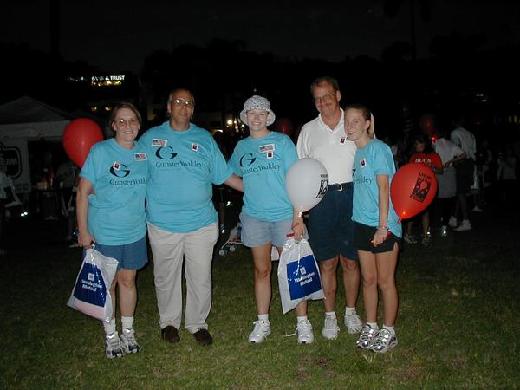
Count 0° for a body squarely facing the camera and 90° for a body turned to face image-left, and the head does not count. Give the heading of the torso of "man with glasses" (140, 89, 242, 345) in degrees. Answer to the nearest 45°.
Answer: approximately 0°

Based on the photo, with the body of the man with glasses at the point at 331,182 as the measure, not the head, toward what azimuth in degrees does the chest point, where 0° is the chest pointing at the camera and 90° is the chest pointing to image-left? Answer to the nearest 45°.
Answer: approximately 0°

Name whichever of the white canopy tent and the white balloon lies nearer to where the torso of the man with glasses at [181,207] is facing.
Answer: the white balloon

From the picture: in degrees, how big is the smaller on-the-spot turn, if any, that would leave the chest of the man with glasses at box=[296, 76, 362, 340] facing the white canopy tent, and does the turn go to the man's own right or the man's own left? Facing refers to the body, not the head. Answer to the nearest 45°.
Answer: approximately 135° to the man's own right

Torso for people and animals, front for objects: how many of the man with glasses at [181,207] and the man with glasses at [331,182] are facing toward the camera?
2

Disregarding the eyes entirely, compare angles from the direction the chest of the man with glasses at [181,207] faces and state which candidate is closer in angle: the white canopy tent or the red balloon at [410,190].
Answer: the red balloon

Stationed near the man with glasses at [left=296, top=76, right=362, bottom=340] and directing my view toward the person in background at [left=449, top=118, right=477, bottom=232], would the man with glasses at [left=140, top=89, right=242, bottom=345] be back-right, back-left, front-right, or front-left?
back-left
